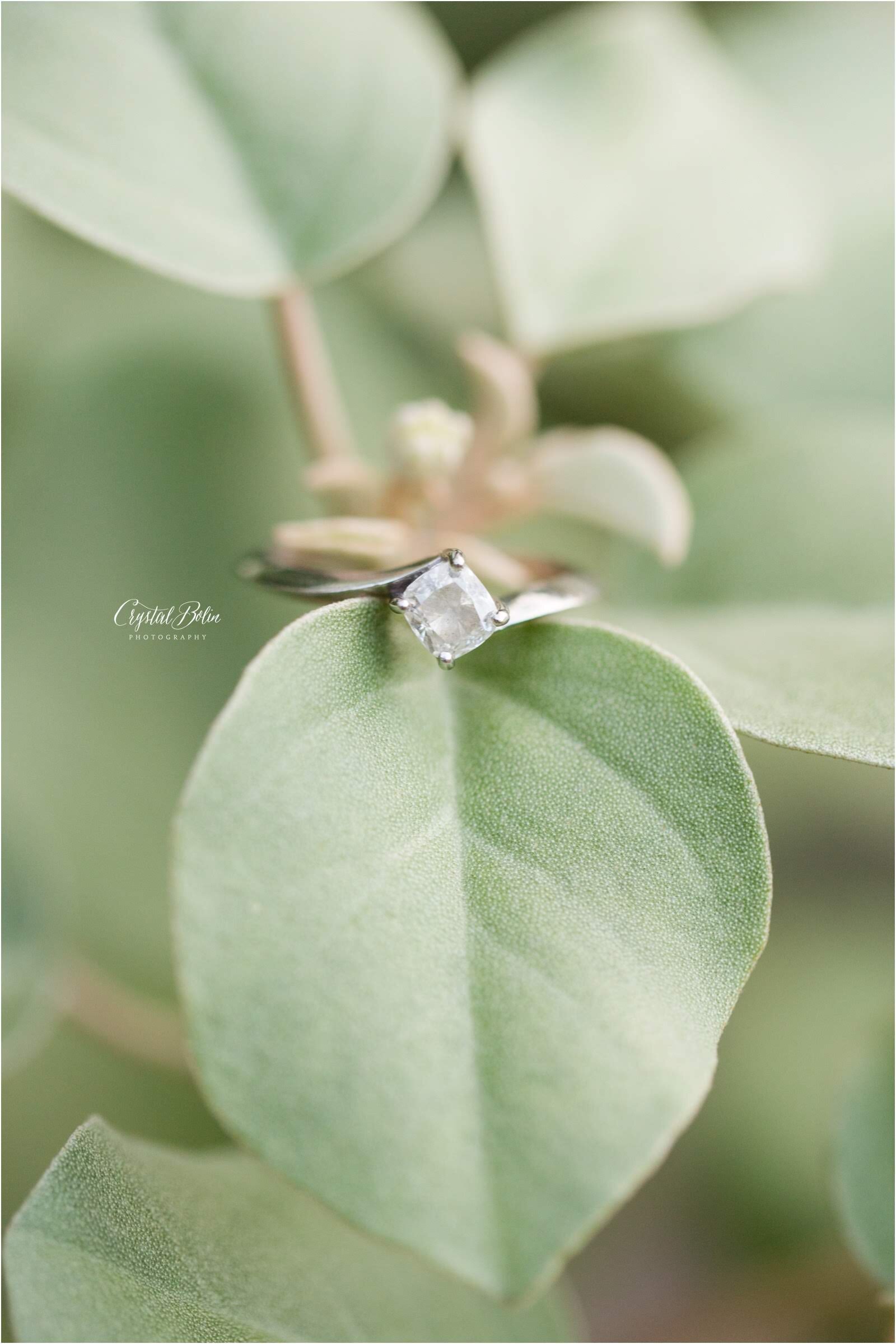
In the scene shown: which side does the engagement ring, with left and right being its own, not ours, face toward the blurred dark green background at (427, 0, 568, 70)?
back

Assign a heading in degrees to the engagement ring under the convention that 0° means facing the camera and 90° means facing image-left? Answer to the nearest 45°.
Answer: approximately 0°

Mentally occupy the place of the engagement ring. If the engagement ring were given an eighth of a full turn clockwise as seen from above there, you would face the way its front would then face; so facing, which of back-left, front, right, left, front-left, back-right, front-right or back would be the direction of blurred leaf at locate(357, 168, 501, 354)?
back-right
